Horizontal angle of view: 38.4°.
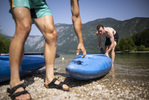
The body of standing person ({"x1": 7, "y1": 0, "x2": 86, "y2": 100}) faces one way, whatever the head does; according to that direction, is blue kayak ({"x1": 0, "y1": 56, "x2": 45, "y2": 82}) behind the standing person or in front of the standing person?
behind
